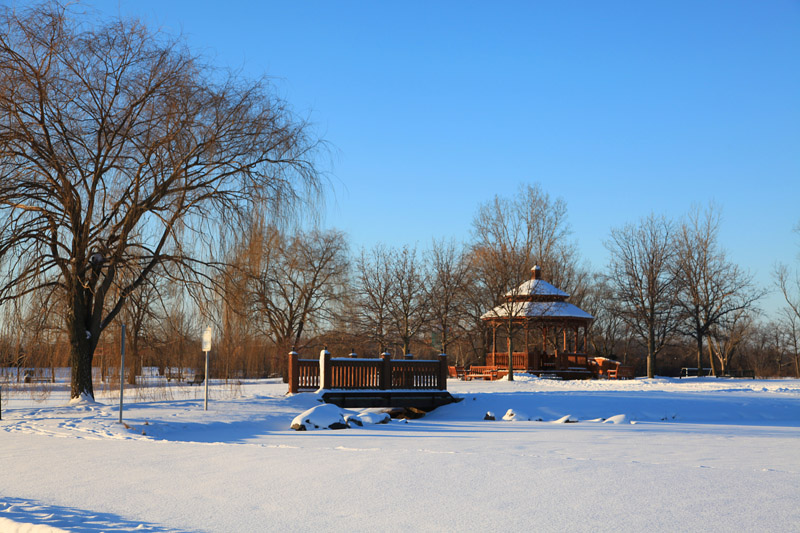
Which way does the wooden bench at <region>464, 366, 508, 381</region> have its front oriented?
toward the camera

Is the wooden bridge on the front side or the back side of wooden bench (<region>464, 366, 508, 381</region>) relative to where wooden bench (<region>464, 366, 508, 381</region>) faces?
on the front side

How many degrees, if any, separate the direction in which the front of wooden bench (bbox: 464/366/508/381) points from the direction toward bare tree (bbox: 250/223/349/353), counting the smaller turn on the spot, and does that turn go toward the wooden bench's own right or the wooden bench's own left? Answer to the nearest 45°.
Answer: approximately 135° to the wooden bench's own right

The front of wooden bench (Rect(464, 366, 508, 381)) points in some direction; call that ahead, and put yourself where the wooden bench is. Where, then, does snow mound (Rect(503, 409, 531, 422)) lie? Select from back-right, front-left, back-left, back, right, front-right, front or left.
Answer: front

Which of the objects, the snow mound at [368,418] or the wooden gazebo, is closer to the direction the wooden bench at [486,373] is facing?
the snow mound

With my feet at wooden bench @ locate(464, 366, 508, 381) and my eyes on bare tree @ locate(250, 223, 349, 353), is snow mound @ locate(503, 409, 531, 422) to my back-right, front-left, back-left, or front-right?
back-left

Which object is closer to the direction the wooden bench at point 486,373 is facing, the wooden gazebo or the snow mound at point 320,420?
the snow mound

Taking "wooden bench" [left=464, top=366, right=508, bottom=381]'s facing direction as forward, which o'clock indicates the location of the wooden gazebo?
The wooden gazebo is roughly at 7 o'clock from the wooden bench.

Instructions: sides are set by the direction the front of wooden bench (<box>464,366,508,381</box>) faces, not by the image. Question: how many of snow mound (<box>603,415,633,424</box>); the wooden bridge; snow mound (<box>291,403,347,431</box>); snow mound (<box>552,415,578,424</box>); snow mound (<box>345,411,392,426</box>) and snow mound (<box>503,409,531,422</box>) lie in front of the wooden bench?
6

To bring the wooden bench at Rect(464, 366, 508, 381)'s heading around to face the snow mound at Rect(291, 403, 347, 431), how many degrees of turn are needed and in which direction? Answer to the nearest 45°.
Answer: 0° — it already faces it

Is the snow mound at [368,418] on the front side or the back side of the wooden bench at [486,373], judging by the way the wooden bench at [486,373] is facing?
on the front side

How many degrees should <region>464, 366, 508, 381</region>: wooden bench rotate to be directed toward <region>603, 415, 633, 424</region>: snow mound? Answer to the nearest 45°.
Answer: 0° — it already faces it

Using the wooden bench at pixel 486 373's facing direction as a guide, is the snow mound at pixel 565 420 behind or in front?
in front
